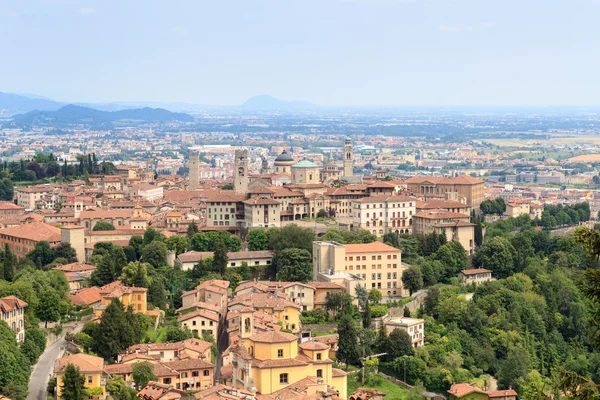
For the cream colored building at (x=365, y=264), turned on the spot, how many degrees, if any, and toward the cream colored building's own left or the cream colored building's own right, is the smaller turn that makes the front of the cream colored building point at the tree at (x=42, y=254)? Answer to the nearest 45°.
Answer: approximately 90° to the cream colored building's own right

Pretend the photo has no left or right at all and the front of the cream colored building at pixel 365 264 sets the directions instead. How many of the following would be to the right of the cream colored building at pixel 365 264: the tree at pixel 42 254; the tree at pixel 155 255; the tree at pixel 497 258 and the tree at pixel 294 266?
3

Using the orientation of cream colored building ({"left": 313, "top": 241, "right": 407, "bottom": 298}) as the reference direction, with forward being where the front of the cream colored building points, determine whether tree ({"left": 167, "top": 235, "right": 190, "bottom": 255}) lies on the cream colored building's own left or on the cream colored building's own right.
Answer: on the cream colored building's own right

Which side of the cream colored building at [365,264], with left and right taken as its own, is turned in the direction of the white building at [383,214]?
back

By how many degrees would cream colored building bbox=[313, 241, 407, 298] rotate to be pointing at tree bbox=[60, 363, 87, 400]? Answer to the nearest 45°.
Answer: approximately 45° to its right

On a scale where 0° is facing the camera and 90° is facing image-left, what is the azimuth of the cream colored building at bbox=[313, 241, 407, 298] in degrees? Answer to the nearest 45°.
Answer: approximately 0°

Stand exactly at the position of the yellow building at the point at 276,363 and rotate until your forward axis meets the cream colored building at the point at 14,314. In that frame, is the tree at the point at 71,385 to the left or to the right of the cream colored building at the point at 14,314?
left

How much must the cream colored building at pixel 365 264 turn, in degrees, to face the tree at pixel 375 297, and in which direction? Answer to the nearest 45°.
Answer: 0° — it already faces it

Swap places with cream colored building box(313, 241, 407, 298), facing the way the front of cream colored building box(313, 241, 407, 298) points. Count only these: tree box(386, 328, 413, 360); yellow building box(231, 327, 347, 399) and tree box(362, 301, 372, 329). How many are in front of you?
3

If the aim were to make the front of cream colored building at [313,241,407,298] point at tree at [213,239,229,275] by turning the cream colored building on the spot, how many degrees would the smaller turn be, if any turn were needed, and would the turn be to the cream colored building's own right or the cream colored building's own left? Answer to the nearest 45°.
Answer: approximately 90° to the cream colored building's own right

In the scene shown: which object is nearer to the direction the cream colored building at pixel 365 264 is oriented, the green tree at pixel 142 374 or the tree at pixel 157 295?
the green tree
